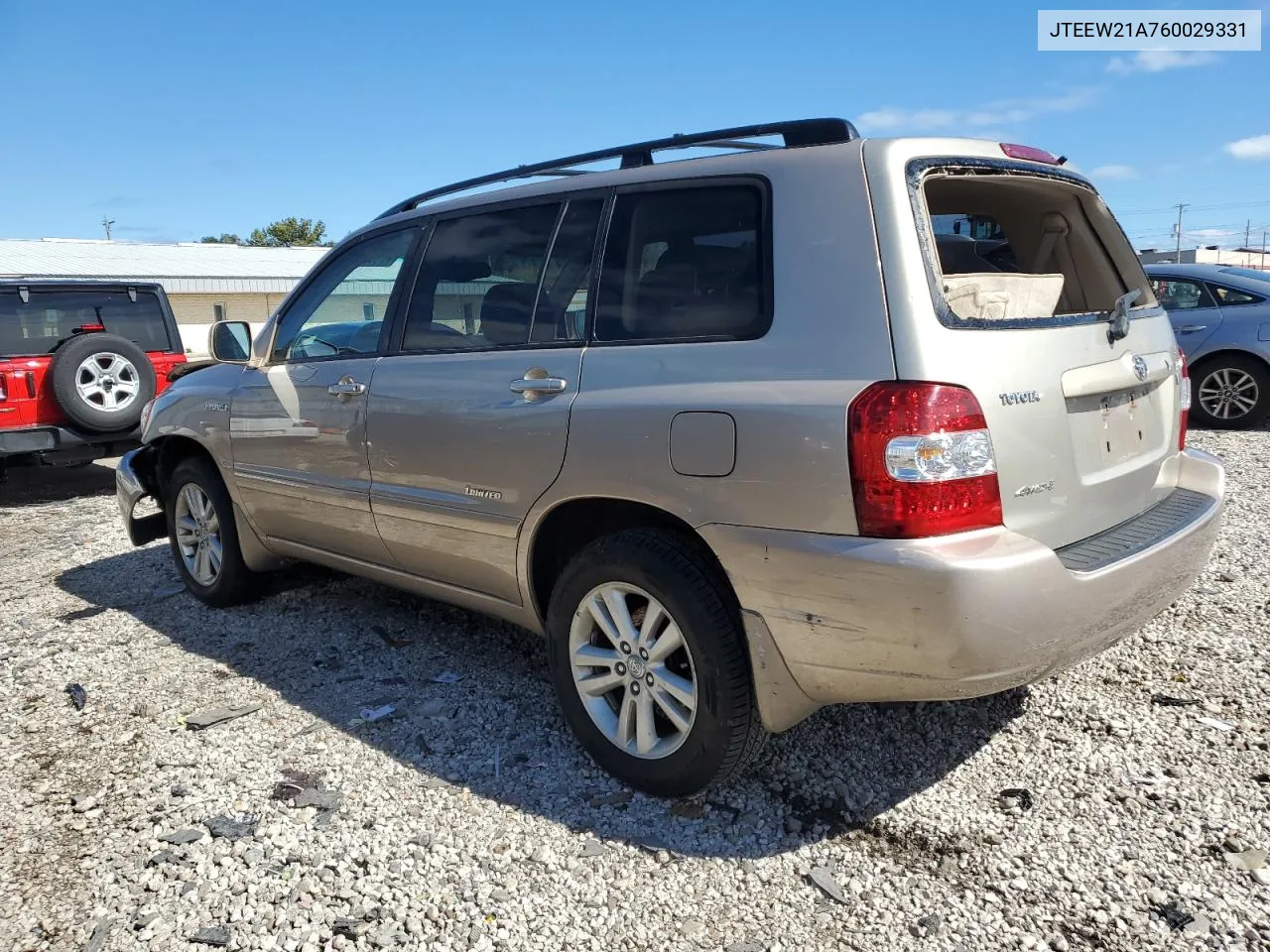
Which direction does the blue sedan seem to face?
to the viewer's left

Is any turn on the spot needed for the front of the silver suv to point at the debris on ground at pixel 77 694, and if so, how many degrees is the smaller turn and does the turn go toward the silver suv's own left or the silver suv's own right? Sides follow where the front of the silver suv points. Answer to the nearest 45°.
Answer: approximately 45° to the silver suv's own left

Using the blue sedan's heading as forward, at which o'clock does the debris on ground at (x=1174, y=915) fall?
The debris on ground is roughly at 9 o'clock from the blue sedan.

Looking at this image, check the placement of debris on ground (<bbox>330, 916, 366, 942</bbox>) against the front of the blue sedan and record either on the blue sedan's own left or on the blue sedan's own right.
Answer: on the blue sedan's own left

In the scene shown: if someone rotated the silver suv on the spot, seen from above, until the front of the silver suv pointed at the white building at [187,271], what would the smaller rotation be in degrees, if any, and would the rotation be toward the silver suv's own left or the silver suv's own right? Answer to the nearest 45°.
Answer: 0° — it already faces it

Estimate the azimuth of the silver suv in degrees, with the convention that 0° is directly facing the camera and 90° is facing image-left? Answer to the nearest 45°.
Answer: approximately 135°

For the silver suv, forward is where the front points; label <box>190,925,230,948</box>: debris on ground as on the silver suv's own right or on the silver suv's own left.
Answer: on the silver suv's own left

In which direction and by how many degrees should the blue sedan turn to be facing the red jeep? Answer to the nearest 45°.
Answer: approximately 45° to its left

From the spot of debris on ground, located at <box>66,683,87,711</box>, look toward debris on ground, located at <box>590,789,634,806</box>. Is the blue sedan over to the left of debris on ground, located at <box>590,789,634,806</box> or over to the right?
left

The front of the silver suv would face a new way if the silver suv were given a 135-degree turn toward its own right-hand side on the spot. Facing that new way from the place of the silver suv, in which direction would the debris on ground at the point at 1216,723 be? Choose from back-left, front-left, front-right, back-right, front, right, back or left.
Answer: front

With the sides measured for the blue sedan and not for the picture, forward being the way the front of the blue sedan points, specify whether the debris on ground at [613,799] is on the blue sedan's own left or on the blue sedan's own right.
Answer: on the blue sedan's own left

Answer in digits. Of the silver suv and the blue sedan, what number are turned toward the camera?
0
